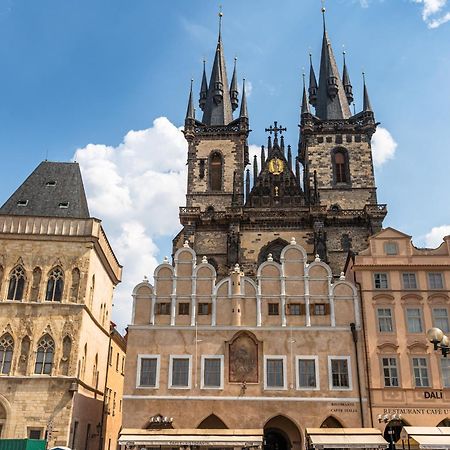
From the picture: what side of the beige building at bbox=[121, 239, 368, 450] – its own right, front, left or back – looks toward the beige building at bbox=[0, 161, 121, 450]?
right

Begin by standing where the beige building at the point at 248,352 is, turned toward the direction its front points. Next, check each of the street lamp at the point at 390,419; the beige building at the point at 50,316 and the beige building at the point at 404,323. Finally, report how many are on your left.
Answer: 2

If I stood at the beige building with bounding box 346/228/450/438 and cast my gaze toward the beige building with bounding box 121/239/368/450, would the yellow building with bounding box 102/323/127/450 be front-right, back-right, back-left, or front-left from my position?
front-right

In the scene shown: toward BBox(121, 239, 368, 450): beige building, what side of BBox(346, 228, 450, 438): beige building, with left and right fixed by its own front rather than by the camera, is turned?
right

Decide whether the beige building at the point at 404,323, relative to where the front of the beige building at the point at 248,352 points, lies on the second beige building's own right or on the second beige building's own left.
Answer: on the second beige building's own left

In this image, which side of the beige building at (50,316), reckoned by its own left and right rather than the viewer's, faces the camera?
front

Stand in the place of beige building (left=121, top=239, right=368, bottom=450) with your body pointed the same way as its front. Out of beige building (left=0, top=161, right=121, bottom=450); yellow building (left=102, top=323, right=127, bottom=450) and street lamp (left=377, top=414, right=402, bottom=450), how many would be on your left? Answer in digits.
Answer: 1

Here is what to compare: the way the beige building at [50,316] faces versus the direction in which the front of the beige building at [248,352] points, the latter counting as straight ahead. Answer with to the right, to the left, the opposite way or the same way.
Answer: the same way

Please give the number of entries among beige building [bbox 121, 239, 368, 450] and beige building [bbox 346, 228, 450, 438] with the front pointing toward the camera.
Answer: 2

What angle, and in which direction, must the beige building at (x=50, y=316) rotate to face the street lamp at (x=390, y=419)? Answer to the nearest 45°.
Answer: approximately 90° to its left

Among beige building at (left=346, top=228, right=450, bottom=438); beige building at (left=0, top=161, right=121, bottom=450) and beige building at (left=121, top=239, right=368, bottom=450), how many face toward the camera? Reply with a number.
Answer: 3

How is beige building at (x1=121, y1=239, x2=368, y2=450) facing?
toward the camera

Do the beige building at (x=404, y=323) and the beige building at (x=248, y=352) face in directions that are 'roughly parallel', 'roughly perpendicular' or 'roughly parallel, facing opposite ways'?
roughly parallel

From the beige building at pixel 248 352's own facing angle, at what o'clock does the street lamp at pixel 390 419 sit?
The street lamp is roughly at 9 o'clock from the beige building.
